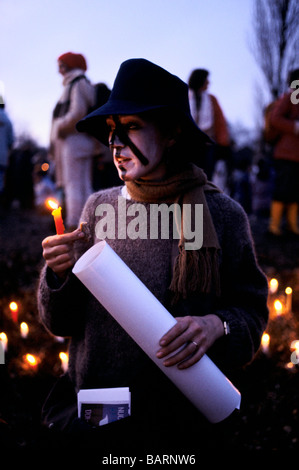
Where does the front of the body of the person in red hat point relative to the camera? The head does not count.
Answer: to the viewer's left

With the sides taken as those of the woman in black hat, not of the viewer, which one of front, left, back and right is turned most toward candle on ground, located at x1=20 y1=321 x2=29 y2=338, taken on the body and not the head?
right

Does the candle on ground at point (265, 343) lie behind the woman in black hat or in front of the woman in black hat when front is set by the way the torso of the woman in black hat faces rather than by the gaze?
behind

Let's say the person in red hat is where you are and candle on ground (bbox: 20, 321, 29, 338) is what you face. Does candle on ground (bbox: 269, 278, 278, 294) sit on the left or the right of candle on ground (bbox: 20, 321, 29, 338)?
left

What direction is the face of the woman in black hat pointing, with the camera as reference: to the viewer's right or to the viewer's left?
to the viewer's left

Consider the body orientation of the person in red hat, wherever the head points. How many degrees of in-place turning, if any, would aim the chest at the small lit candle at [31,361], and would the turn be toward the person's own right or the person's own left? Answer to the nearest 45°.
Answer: approximately 90° to the person's own left

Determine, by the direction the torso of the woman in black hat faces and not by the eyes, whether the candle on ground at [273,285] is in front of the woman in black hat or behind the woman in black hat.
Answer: behind

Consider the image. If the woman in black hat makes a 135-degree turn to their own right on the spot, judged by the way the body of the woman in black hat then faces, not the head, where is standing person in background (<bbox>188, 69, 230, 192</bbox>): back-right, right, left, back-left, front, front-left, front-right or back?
front
